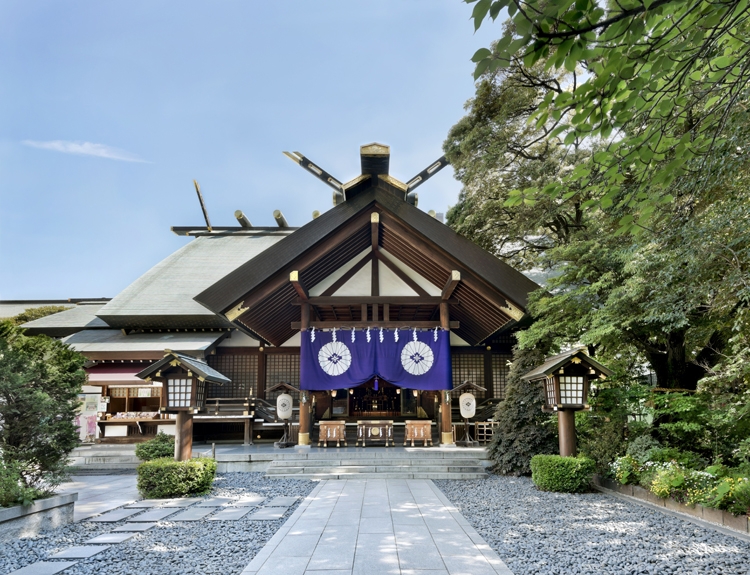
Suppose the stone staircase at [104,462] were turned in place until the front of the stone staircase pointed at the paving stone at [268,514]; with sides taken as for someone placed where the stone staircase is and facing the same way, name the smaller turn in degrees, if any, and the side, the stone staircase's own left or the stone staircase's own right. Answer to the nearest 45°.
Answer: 0° — it already faces it

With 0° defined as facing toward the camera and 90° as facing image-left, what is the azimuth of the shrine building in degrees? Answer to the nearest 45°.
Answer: approximately 0°

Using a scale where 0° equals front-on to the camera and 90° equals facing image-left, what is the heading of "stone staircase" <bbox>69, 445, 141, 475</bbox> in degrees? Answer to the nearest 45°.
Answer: approximately 0°

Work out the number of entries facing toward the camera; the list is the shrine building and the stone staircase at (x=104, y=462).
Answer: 2

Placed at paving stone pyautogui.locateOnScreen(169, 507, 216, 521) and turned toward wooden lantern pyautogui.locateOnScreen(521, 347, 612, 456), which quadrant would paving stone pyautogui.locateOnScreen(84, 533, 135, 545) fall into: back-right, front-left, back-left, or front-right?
back-right

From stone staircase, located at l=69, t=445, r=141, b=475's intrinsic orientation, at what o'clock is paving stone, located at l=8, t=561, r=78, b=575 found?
The paving stone is roughly at 12 o'clock from the stone staircase.
